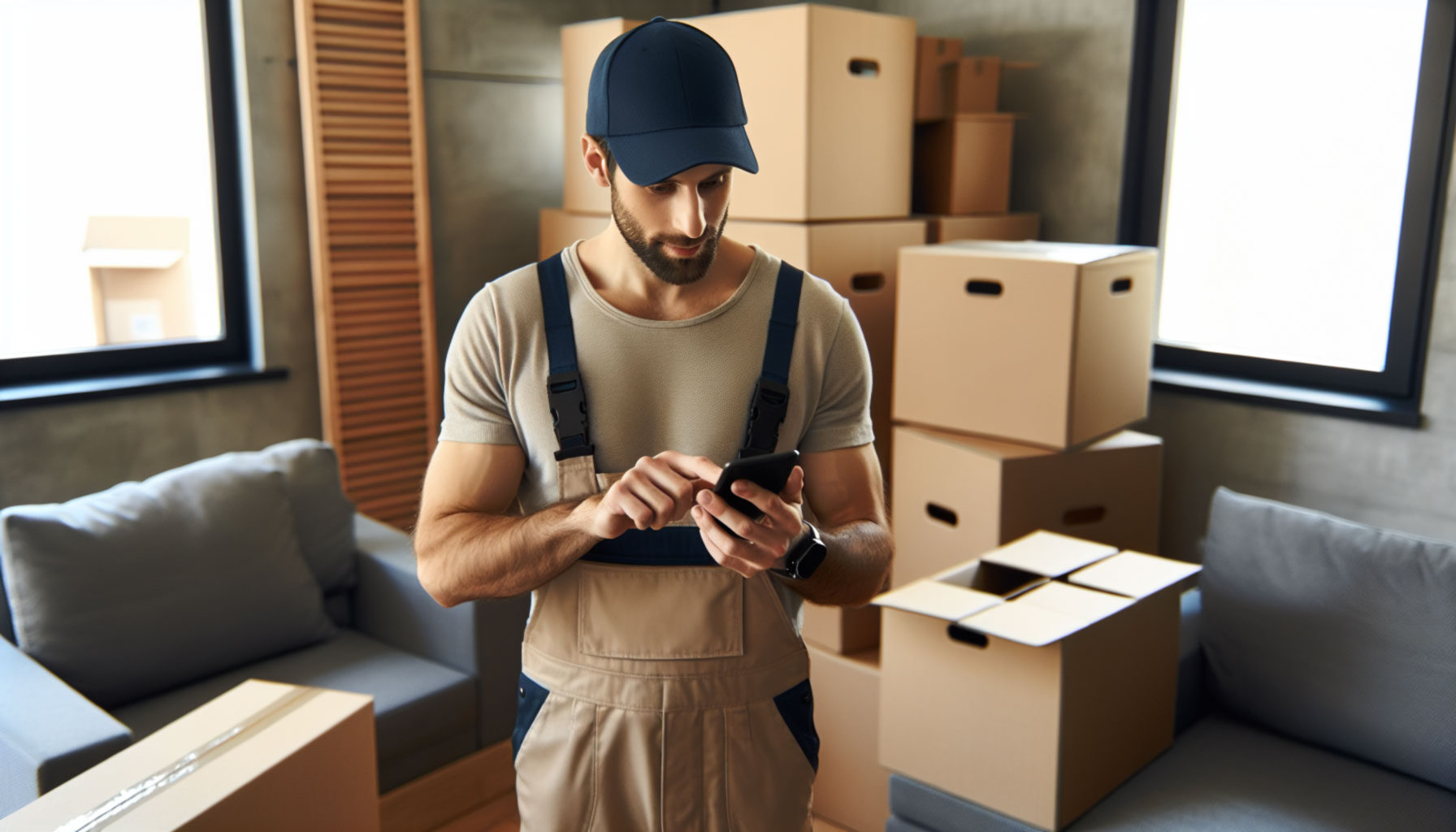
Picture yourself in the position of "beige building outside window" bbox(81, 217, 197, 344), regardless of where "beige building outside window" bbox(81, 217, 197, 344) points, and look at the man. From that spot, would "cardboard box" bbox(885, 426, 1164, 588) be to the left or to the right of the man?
left

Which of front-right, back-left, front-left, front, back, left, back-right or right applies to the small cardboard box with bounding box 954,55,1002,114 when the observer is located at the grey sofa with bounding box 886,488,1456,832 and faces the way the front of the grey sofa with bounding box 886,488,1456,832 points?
right

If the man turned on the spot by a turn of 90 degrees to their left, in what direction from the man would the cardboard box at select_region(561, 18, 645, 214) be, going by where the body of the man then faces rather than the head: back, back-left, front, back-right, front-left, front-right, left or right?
left

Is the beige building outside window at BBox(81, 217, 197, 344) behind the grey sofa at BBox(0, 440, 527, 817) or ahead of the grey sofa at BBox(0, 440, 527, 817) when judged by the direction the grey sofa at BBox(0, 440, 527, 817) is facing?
behind

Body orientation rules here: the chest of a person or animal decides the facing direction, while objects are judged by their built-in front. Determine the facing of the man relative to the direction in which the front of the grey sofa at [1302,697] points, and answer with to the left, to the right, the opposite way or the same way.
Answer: to the left

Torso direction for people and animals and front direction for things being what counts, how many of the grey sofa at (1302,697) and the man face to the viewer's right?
0

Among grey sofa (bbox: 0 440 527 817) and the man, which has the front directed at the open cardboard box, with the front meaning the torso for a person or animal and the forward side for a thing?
the grey sofa

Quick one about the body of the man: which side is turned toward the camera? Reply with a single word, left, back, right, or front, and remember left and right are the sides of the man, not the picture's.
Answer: front

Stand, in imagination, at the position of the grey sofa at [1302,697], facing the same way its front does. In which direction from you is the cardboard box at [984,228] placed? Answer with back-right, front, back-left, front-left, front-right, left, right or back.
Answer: right

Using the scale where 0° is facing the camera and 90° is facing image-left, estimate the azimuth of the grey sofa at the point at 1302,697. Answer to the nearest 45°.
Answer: approximately 45°

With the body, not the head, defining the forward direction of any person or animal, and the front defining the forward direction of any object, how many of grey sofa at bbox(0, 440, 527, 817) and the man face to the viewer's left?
0

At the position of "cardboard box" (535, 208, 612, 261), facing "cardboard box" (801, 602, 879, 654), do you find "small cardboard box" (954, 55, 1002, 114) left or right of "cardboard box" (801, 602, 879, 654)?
left

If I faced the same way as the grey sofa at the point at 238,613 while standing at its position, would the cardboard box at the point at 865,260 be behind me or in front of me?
in front

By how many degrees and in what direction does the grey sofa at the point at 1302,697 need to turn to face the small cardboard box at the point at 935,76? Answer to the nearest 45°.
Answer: approximately 90° to its right

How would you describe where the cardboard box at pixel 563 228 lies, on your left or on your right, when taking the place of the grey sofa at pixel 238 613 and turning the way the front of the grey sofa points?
on your left

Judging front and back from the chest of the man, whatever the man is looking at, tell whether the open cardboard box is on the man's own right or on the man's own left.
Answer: on the man's own left

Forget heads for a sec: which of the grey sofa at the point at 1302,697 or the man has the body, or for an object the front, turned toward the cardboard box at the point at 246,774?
the grey sofa

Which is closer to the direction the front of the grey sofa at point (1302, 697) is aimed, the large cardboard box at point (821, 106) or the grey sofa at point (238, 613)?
the grey sofa

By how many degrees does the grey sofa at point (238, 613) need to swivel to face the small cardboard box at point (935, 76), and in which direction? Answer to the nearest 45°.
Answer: approximately 45° to its left
